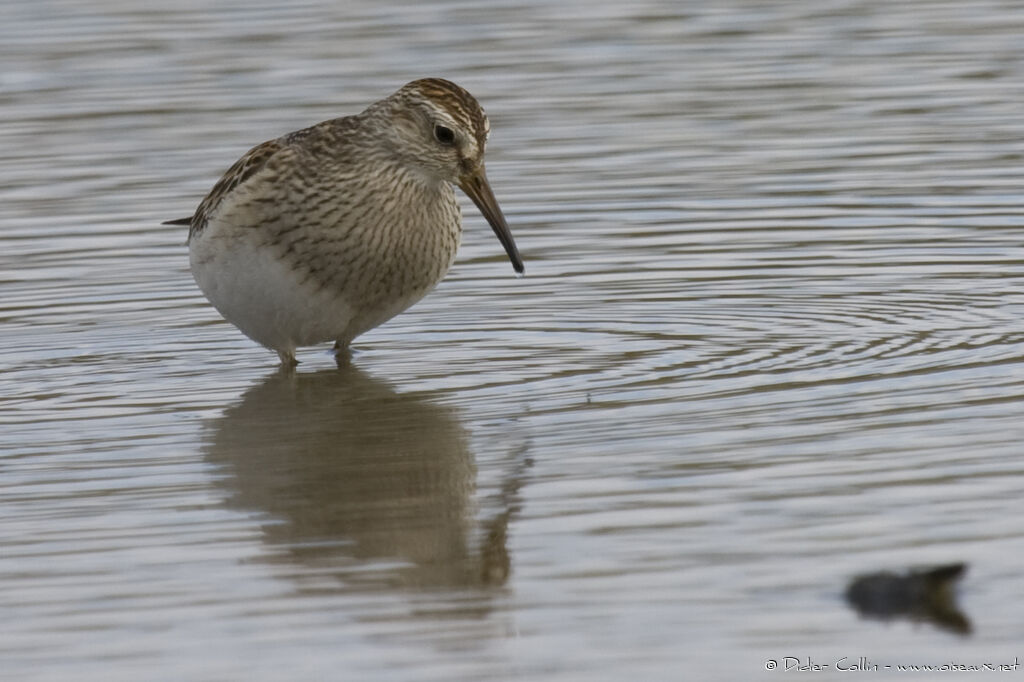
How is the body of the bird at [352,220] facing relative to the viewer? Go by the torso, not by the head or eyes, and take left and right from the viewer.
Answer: facing the viewer and to the right of the viewer
